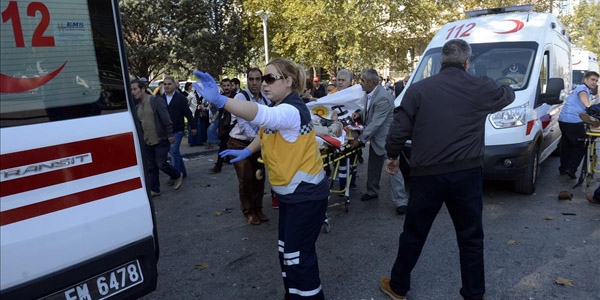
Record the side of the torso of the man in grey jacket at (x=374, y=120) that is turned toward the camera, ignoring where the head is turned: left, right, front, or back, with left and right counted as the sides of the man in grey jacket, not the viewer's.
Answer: left

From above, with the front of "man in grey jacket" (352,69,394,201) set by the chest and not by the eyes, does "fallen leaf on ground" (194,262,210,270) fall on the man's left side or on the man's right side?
on the man's left side

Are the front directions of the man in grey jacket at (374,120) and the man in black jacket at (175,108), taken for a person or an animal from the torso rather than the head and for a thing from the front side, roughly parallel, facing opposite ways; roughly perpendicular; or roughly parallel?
roughly perpendicular

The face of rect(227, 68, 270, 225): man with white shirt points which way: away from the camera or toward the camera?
toward the camera

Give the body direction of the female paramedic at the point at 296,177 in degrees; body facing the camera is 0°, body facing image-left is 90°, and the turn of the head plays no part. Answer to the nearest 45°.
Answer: approximately 90°

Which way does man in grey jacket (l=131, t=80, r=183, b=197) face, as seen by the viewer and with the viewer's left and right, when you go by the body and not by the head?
facing the viewer and to the left of the viewer

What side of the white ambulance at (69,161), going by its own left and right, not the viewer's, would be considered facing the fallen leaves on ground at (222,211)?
right

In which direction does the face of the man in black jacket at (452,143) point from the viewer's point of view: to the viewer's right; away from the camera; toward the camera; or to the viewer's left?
away from the camera

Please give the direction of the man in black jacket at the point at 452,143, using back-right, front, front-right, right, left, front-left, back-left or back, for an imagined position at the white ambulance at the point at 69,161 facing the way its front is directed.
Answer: back-right

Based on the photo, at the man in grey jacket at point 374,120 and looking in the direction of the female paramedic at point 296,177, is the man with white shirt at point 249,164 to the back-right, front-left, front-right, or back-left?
front-right

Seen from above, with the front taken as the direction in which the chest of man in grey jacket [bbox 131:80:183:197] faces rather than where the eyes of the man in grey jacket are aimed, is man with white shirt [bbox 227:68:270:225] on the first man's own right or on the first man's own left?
on the first man's own left

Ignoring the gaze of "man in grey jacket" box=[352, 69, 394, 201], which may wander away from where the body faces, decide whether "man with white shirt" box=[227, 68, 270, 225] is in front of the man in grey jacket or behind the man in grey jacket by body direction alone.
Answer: in front

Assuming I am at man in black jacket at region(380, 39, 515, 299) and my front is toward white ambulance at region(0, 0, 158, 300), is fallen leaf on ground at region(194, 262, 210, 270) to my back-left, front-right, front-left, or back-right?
front-right

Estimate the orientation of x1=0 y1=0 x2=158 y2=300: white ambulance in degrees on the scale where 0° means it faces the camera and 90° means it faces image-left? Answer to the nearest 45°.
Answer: approximately 135°

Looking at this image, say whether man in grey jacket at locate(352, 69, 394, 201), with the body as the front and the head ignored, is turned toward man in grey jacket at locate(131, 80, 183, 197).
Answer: yes
